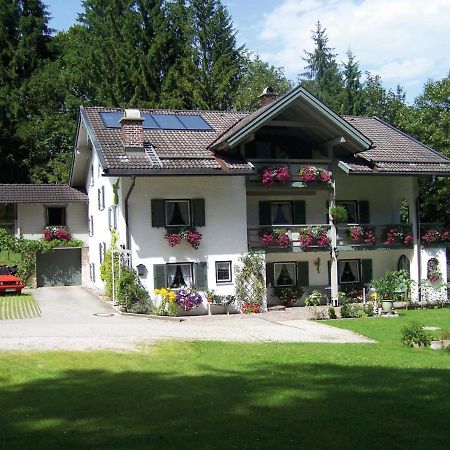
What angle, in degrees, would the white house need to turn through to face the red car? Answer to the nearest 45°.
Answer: approximately 90° to its right

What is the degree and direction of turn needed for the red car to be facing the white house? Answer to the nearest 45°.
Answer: approximately 90° to its left

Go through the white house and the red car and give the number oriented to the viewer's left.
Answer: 0

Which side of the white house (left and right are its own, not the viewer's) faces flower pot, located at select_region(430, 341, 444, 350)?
front

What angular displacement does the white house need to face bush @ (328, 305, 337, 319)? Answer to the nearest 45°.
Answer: approximately 45° to its left

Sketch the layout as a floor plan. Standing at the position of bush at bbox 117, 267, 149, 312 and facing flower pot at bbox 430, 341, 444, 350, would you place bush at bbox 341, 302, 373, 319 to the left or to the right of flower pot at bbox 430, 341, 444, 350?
left

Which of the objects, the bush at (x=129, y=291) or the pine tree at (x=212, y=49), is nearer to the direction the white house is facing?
the bush

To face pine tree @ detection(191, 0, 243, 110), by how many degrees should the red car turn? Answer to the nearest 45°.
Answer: approximately 90° to its left

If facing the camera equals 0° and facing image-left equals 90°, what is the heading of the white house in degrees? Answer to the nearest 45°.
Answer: approximately 0°

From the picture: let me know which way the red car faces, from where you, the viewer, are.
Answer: facing the viewer and to the right of the viewer
